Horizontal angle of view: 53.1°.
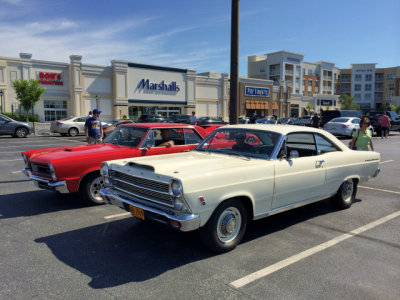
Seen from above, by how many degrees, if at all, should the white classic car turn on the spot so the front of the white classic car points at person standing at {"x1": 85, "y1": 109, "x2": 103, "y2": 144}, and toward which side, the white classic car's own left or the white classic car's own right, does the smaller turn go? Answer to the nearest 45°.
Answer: approximately 90° to the white classic car's own right

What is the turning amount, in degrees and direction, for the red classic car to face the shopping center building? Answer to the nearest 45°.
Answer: approximately 135° to its right

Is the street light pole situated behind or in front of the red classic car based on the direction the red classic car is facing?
behind

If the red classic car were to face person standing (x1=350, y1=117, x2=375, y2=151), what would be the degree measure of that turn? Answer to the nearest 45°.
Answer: approximately 135° to its left
